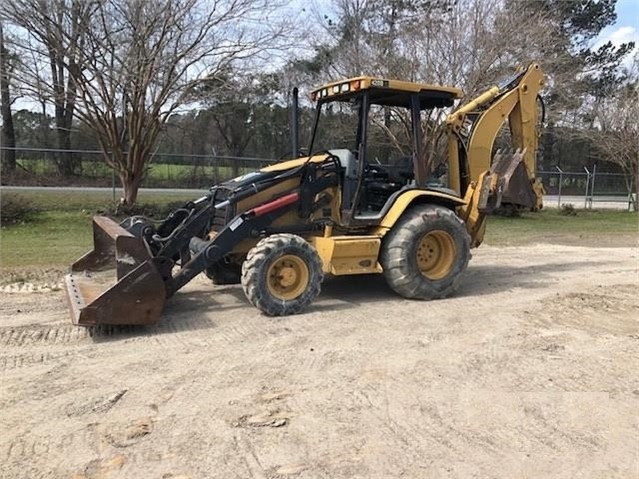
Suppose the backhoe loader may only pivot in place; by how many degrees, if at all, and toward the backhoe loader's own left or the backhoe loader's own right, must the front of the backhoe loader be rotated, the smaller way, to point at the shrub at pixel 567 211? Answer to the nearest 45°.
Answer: approximately 180°

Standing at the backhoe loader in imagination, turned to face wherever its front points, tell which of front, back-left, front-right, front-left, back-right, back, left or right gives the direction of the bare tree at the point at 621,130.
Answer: back

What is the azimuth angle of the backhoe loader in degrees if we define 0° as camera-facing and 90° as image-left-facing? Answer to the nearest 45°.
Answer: approximately 45°

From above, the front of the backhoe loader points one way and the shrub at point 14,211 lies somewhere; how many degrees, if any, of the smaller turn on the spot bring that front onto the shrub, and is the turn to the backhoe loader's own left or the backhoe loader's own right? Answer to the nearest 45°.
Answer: approximately 90° to the backhoe loader's own right

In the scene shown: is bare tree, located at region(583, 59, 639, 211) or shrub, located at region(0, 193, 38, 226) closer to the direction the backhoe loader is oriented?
the shrub

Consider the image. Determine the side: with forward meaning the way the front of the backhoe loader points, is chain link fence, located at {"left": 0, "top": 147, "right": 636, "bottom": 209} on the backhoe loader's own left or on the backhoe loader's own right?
on the backhoe loader's own right
